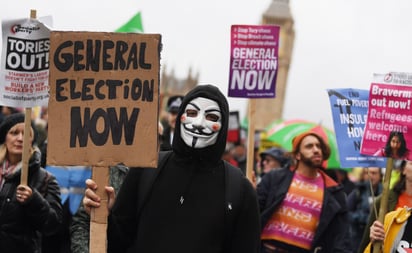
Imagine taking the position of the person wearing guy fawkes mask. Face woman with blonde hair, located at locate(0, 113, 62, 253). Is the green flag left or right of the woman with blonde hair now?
right

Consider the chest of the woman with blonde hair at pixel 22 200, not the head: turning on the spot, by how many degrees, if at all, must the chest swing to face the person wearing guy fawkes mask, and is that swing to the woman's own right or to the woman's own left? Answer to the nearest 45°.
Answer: approximately 90° to the woman's own left

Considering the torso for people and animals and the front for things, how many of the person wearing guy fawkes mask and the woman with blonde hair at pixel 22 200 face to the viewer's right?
0

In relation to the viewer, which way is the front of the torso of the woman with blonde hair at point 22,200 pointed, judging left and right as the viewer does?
facing the viewer and to the left of the viewer

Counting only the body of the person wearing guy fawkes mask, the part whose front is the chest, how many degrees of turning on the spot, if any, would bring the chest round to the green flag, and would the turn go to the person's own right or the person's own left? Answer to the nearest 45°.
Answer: approximately 180°

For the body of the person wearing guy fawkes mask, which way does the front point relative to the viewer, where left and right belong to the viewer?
facing the viewer

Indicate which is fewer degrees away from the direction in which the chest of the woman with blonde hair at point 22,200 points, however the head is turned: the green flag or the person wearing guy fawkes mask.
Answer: the person wearing guy fawkes mask

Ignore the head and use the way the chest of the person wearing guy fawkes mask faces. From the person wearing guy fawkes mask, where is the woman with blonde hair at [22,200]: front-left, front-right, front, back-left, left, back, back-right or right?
back-right
